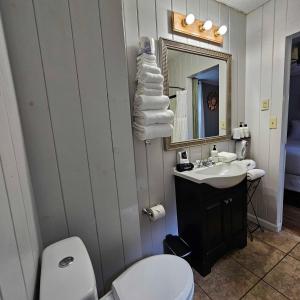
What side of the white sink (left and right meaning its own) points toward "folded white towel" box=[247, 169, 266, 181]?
left

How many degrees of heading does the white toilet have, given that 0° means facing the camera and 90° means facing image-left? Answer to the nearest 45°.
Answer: approximately 270°

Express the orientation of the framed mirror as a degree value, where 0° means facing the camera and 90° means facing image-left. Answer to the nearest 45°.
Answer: approximately 315°

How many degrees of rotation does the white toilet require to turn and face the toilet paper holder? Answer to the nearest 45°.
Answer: approximately 45° to its left

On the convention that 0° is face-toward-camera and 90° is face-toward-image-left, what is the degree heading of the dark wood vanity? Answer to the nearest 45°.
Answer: approximately 315°

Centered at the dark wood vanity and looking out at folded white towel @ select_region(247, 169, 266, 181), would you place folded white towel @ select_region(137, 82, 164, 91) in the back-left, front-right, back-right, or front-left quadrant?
back-left

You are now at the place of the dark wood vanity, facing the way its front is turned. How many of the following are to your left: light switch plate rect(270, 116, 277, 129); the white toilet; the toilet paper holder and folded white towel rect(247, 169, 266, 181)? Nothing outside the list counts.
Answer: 2
